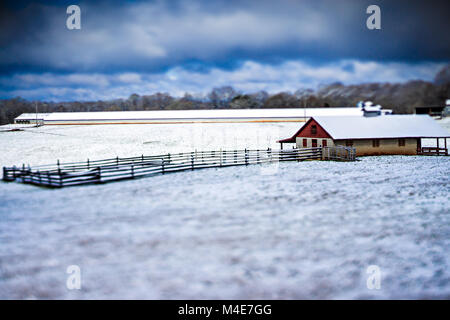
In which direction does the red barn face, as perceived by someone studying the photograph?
facing the viewer and to the left of the viewer

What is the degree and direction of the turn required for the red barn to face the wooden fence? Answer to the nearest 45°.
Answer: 0° — it already faces it
